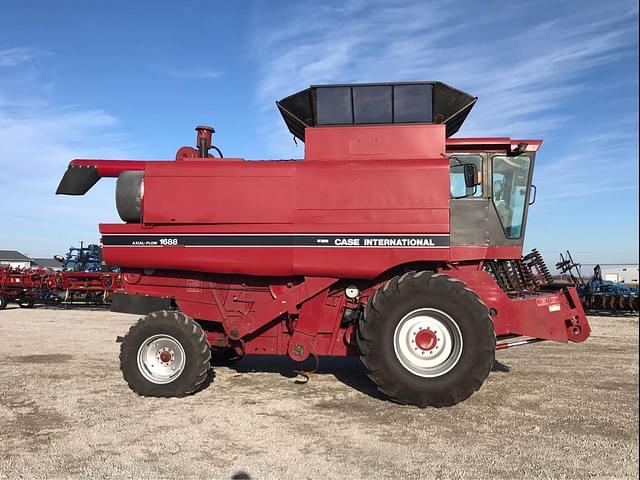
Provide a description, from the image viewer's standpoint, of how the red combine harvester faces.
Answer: facing to the right of the viewer

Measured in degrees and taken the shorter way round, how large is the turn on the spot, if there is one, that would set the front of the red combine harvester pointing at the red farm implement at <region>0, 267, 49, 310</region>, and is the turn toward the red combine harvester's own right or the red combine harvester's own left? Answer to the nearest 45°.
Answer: approximately 135° to the red combine harvester's own left

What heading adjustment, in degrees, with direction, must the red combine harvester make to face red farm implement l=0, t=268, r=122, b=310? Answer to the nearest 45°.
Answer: approximately 135° to its left
